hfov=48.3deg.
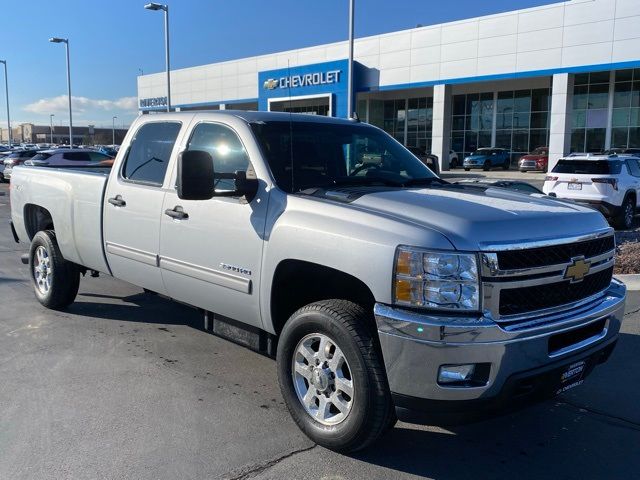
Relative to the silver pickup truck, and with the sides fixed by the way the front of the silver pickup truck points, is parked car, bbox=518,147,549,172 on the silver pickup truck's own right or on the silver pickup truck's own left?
on the silver pickup truck's own left

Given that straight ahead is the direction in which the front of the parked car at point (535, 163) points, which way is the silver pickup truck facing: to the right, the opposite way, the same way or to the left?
to the left

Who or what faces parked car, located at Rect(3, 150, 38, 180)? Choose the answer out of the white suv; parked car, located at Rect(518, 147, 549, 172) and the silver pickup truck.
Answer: parked car, located at Rect(518, 147, 549, 172)

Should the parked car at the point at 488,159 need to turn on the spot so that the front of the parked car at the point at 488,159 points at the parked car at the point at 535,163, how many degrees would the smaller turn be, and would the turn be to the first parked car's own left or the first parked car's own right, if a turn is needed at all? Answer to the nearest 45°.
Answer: approximately 90° to the first parked car's own left

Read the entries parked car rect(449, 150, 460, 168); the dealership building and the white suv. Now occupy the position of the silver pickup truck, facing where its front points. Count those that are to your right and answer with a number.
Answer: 0

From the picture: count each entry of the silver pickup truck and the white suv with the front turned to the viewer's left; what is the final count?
0

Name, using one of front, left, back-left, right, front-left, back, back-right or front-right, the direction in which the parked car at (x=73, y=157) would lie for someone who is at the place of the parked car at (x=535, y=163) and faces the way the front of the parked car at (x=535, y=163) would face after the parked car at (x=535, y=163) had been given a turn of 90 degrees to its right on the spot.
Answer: left

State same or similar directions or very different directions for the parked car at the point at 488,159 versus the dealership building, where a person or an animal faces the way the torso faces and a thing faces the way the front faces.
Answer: same or similar directions

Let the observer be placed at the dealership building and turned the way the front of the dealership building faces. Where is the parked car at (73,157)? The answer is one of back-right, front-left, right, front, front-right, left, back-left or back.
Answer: front

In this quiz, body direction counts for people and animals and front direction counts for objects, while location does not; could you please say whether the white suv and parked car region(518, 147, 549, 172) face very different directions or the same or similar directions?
very different directions

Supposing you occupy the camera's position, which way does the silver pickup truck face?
facing the viewer and to the right of the viewer

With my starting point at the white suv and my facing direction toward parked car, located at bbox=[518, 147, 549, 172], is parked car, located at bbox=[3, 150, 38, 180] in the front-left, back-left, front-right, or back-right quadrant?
front-left

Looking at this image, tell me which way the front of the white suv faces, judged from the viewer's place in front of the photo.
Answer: facing away from the viewer and to the right of the viewer

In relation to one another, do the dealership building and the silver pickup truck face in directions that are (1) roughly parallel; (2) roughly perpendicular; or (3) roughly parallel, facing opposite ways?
roughly perpendicular

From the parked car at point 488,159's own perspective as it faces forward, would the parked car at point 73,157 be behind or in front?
in front

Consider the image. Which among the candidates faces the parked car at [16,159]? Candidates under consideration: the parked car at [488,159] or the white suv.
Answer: the parked car at [488,159]

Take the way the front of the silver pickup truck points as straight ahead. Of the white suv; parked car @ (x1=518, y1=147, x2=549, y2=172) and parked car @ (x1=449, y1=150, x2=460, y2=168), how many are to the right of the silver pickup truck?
0

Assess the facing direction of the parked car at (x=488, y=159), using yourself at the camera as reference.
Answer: facing the viewer and to the left of the viewer
